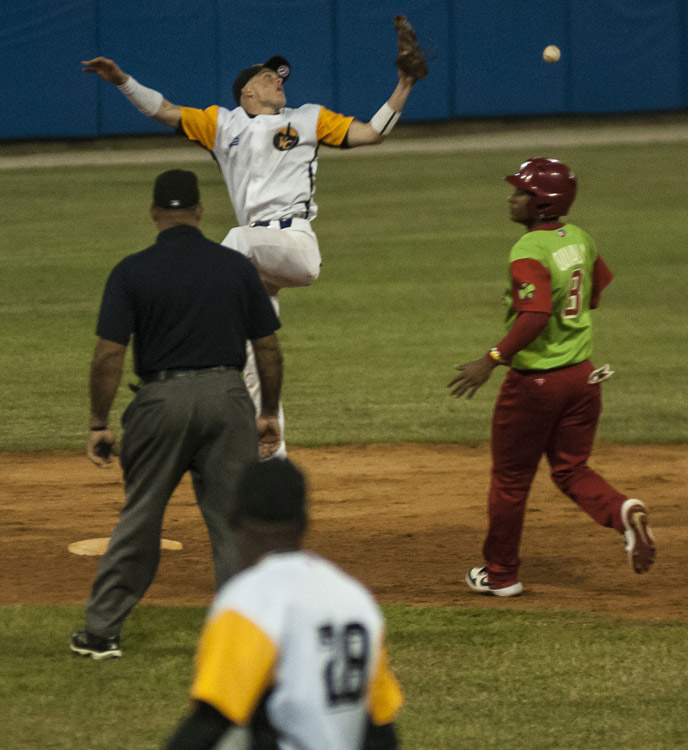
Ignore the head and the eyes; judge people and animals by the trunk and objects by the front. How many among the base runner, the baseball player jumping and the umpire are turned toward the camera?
1

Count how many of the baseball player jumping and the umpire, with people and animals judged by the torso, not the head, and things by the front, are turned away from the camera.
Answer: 1

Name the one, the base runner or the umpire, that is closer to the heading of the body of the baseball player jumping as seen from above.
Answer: the umpire

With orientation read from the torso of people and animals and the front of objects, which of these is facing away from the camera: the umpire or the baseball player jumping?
the umpire

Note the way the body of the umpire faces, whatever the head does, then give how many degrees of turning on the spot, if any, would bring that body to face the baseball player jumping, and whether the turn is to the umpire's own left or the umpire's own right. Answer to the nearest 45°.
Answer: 0° — they already face them

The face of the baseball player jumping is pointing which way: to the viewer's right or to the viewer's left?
to the viewer's right

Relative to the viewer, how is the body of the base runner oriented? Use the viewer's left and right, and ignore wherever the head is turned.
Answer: facing away from the viewer and to the left of the viewer

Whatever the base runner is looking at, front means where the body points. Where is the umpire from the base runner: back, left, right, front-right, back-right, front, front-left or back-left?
left

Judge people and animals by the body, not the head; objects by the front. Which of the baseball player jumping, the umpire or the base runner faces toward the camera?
the baseball player jumping

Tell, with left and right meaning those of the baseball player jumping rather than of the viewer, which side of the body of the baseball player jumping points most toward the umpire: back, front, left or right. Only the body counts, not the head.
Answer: front

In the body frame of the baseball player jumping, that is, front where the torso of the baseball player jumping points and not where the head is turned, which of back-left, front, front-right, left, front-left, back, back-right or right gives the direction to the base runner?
front-left

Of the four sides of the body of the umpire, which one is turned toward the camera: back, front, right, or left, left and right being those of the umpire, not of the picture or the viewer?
back

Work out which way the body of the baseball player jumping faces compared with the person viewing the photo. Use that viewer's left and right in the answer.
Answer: facing the viewer

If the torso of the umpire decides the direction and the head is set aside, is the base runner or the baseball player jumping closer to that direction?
the baseball player jumping
